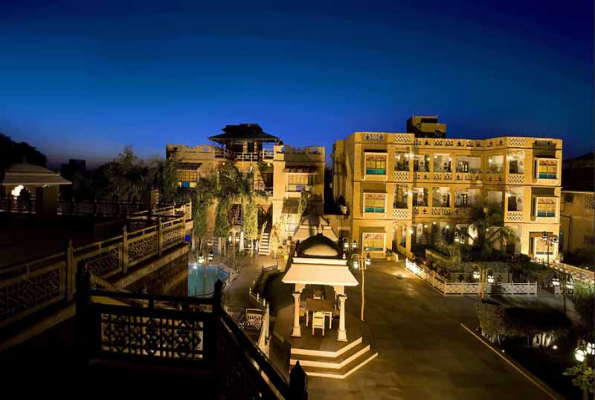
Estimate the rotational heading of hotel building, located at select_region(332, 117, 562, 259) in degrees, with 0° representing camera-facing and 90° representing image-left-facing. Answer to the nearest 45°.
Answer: approximately 0°

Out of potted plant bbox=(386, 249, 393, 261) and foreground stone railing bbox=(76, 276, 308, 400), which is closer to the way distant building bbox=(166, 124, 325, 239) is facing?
the foreground stone railing

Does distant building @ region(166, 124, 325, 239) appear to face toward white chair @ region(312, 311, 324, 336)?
yes

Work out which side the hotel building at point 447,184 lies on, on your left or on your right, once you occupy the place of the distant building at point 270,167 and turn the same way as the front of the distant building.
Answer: on your left

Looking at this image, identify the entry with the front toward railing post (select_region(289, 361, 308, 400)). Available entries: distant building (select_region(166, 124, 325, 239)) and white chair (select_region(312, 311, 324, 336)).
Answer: the distant building

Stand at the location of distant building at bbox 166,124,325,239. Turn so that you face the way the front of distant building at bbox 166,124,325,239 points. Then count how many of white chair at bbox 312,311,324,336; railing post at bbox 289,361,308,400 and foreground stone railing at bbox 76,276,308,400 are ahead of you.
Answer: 3
